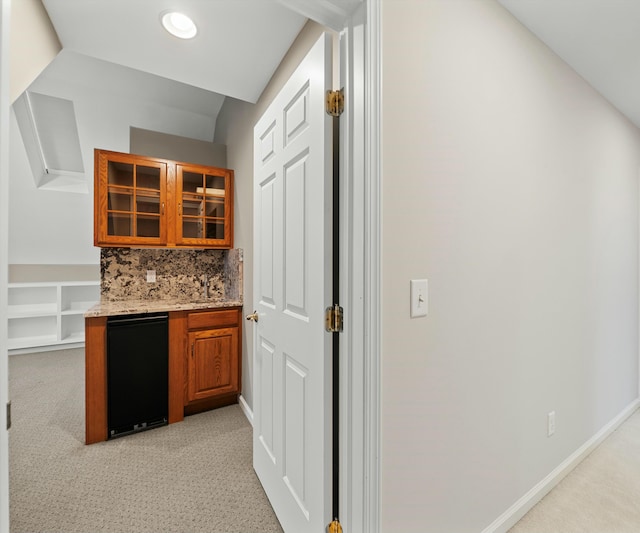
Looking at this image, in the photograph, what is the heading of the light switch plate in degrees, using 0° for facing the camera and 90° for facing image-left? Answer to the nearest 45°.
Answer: approximately 315°

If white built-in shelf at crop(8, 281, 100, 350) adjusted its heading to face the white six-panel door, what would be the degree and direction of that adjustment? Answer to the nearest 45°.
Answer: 0° — it already faces it

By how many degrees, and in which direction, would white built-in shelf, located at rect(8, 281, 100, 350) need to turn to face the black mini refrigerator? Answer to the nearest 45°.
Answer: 0° — it already faces it

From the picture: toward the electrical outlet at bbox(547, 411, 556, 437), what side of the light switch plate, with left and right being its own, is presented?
left

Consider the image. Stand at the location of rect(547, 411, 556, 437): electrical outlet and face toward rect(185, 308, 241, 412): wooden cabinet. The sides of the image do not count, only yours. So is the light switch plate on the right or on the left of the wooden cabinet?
left

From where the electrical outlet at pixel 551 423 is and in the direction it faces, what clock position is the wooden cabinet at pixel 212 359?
The wooden cabinet is roughly at 4 o'clock from the electrical outlet.

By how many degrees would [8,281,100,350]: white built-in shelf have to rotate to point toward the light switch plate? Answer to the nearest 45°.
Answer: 0° — it already faces it

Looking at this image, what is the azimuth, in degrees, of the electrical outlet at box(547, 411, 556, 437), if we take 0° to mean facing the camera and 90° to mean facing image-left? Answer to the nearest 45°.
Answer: approximately 315°

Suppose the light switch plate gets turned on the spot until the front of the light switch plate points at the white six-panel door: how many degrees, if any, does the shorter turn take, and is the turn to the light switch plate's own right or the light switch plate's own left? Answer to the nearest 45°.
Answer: approximately 135° to the light switch plate's own right
